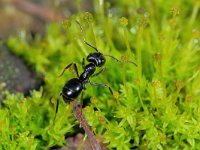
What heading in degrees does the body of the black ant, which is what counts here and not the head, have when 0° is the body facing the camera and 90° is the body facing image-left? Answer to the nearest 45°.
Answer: approximately 225°
